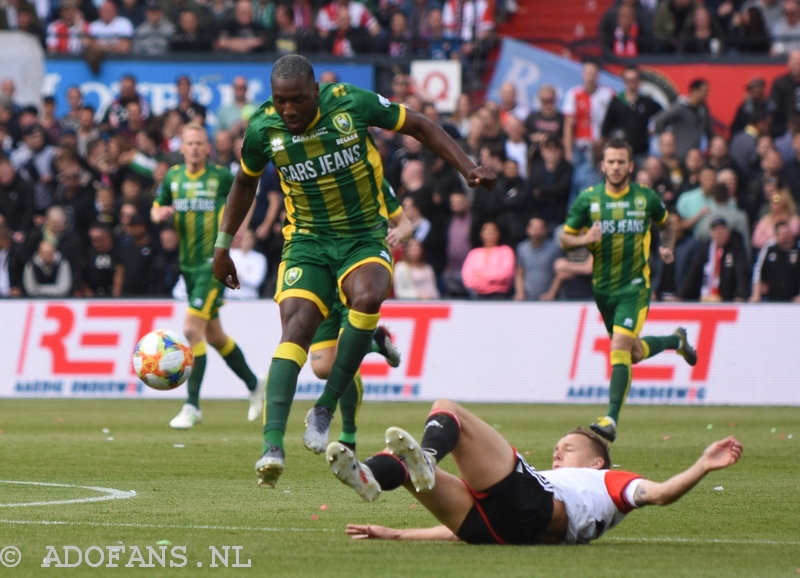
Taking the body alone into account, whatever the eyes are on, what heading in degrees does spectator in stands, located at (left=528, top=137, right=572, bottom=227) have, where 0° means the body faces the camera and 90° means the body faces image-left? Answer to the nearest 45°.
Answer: approximately 0°

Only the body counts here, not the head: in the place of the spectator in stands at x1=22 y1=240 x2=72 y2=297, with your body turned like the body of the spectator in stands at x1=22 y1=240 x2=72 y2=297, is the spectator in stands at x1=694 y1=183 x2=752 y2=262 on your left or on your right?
on your left

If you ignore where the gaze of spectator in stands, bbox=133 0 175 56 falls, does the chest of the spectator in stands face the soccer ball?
yes

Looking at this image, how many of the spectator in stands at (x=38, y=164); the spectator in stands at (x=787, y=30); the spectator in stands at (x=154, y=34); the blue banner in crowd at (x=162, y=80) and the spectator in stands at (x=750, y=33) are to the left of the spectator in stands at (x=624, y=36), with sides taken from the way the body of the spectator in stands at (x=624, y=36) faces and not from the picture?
2

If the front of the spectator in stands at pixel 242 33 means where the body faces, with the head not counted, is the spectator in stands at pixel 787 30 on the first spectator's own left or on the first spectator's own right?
on the first spectator's own left
